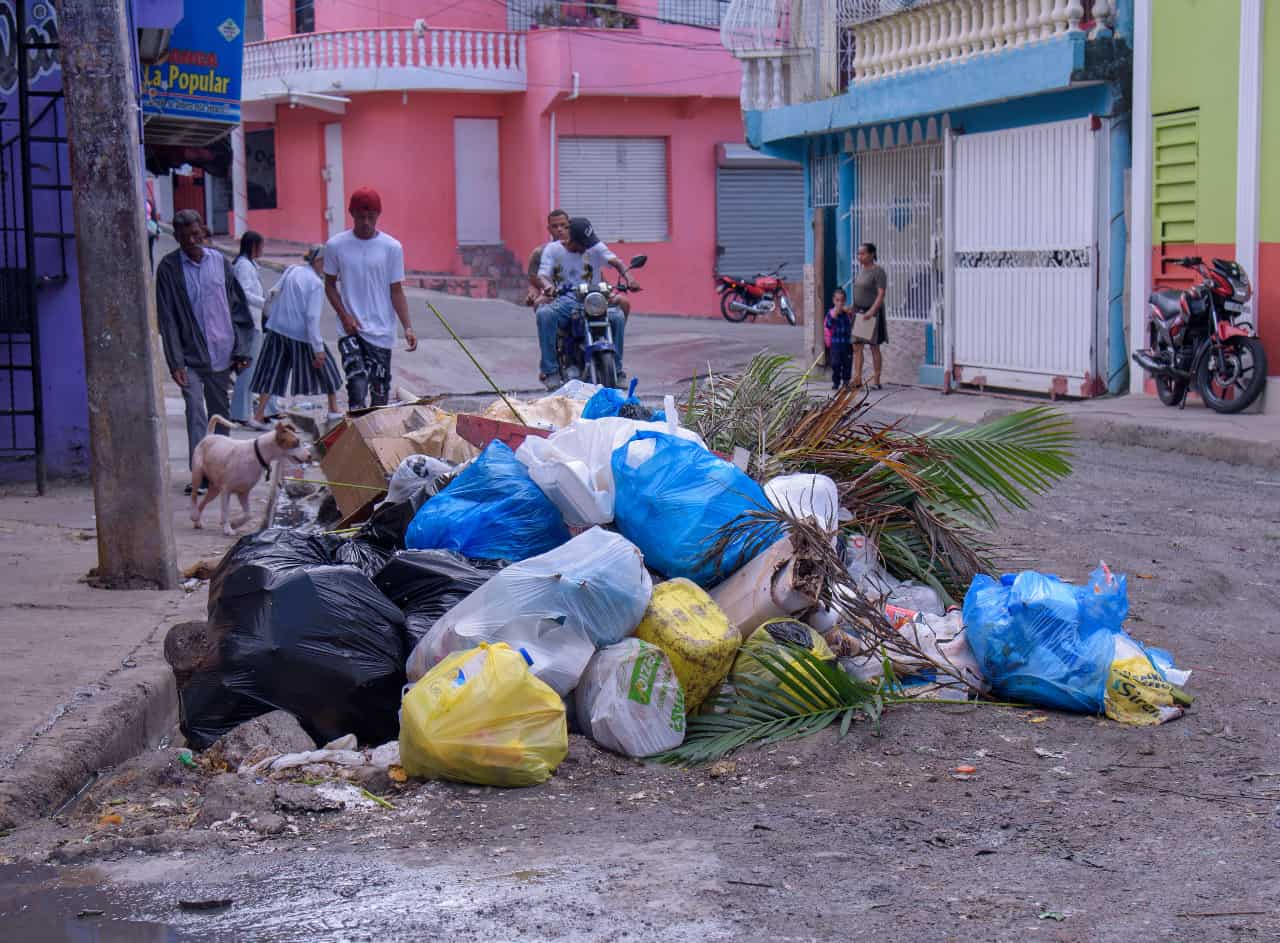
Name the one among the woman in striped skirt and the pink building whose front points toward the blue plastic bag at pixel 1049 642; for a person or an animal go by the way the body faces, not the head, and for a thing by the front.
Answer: the pink building

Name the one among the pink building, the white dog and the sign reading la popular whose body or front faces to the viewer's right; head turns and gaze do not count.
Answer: the white dog

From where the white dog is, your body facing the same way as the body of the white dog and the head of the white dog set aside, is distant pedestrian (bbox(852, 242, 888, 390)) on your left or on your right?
on your left

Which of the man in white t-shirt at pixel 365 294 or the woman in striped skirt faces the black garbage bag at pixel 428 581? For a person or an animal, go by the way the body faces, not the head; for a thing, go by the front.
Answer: the man in white t-shirt

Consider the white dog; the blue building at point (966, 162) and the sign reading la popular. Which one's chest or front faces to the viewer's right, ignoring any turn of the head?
the white dog

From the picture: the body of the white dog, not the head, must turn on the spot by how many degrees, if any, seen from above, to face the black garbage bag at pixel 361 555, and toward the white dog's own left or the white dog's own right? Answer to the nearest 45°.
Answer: approximately 90° to the white dog's own right

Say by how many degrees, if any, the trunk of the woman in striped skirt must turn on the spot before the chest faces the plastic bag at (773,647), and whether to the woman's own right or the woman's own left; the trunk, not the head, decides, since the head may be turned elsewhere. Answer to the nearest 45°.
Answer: approximately 135° to the woman's own right

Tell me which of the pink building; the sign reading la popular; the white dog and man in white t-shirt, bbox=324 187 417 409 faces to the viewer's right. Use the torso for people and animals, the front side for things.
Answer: the white dog

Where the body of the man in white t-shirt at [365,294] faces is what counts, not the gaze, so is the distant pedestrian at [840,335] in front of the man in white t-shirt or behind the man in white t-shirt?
behind

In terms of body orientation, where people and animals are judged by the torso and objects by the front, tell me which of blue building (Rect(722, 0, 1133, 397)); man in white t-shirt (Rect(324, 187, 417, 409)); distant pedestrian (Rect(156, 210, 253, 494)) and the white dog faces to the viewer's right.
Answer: the white dog

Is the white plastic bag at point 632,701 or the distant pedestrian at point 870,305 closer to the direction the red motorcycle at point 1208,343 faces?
the white plastic bag
